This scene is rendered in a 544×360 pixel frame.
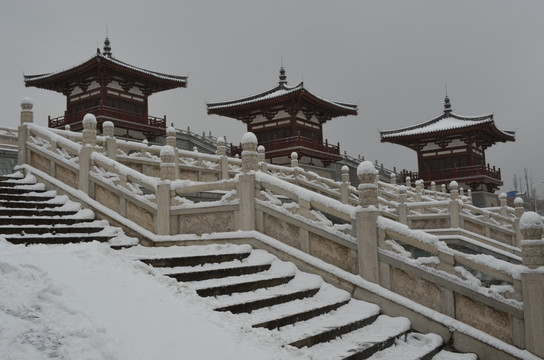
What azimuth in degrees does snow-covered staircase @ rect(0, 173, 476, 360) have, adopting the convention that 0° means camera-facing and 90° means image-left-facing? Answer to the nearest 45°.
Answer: approximately 315°

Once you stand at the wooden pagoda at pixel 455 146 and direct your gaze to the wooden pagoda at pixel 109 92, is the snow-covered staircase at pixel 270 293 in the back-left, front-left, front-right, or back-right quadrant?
front-left

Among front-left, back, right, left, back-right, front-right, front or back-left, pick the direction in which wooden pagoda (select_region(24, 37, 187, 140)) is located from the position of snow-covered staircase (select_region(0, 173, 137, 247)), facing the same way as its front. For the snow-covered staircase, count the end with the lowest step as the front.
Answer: back-left

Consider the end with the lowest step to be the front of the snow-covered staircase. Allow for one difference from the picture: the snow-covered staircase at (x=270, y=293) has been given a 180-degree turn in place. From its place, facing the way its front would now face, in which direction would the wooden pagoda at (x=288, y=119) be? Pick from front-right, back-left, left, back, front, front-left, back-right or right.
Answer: front-right

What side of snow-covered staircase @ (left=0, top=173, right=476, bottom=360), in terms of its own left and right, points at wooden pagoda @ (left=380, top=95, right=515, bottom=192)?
left

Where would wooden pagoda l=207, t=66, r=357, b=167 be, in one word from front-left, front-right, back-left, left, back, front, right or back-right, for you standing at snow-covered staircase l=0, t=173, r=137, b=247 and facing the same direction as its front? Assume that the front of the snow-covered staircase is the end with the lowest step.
left

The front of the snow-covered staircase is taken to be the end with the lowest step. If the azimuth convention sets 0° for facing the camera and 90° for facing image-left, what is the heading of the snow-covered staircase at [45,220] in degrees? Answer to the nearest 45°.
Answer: approximately 315°

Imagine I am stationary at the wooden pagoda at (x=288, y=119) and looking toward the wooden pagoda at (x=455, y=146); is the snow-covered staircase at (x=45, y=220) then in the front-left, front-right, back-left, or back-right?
back-right

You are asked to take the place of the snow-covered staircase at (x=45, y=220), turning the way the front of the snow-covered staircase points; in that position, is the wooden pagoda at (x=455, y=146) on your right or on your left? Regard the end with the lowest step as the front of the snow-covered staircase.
on your left
